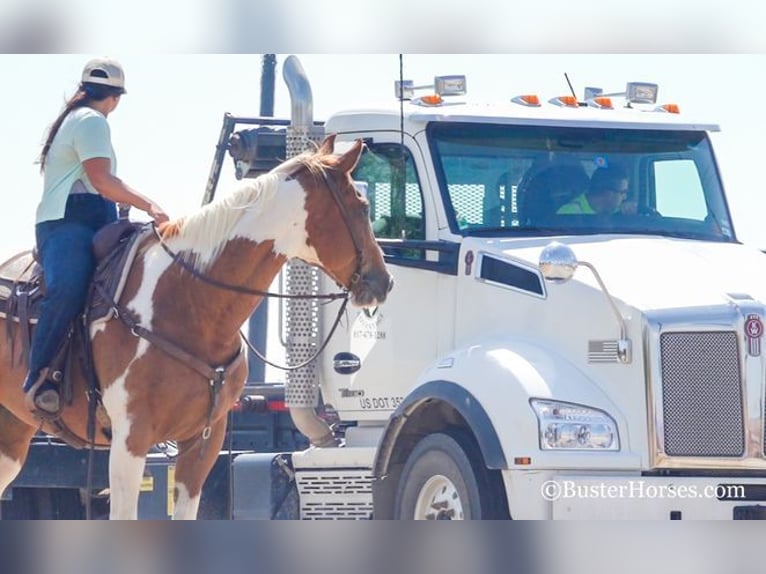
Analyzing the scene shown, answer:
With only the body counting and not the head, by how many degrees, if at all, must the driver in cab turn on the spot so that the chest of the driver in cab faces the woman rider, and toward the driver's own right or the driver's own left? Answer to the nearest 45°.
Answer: approximately 135° to the driver's own right

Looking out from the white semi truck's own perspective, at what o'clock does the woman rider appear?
The woman rider is roughly at 4 o'clock from the white semi truck.

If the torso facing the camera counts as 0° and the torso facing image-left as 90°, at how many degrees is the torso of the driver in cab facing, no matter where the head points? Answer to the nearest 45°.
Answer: approximately 315°

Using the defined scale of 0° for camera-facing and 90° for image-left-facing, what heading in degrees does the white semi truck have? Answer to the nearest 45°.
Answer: approximately 315°
